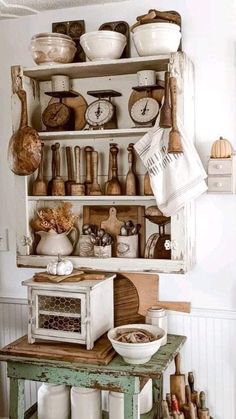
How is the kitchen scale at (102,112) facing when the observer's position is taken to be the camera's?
facing the viewer and to the left of the viewer
